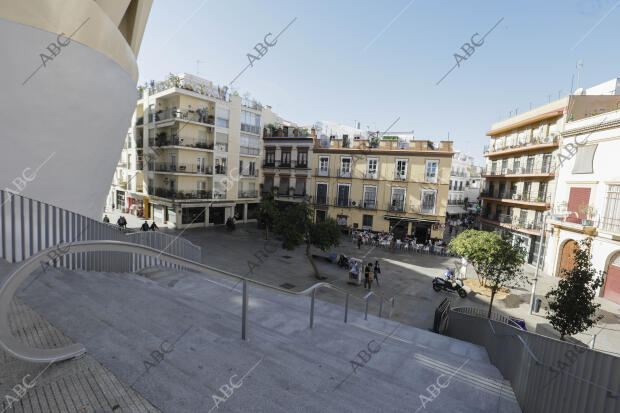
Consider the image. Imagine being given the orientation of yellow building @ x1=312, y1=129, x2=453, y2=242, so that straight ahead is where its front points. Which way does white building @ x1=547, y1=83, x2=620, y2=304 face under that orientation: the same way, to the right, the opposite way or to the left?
to the right

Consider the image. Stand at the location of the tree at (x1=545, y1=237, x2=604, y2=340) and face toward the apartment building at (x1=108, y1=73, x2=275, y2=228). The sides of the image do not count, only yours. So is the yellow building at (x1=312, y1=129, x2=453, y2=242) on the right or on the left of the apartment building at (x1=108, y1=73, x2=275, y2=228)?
right

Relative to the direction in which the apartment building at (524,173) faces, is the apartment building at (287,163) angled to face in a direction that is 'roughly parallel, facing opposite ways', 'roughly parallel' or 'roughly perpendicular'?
roughly perpendicular

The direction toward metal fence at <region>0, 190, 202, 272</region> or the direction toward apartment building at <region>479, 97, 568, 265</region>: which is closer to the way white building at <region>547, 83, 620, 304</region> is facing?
the metal fence

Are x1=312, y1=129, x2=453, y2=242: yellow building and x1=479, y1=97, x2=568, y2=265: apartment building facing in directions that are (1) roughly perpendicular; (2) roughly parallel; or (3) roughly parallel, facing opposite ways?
roughly perpendicular

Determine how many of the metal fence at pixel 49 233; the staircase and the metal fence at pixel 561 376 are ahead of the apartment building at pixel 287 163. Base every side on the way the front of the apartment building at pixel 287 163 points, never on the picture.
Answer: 3

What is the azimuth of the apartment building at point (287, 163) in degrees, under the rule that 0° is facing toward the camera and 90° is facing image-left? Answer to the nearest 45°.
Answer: approximately 0°

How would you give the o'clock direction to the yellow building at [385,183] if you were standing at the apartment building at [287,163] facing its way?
The yellow building is roughly at 10 o'clock from the apartment building.

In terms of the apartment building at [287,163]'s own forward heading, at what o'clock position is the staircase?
The staircase is roughly at 12 o'clock from the apartment building.

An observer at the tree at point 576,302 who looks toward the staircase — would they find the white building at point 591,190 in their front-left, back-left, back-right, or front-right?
back-right

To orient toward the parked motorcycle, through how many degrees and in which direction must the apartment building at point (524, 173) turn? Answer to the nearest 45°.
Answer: approximately 45° to its left

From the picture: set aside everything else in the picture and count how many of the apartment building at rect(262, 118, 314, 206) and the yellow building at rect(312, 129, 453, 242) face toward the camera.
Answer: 2
